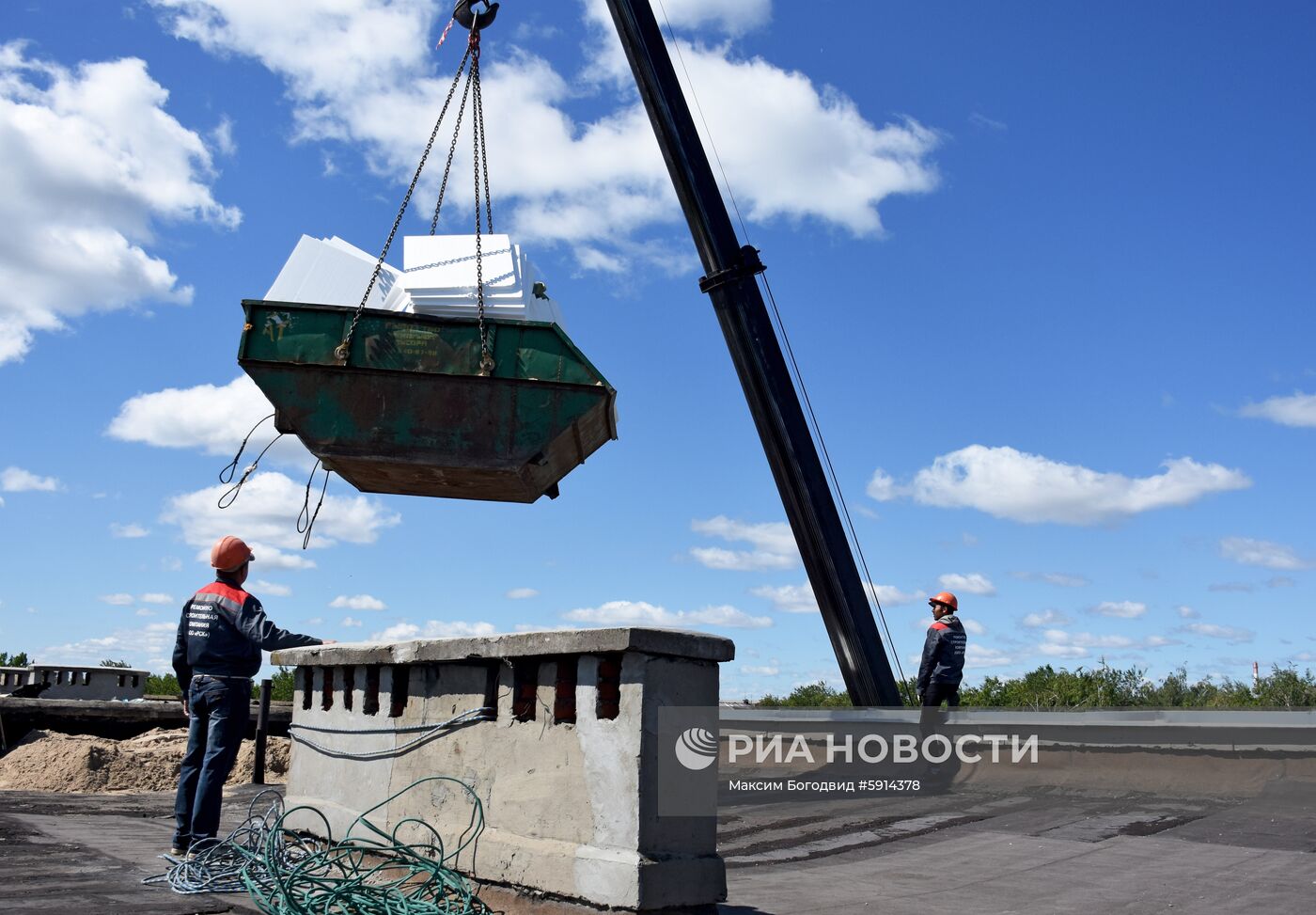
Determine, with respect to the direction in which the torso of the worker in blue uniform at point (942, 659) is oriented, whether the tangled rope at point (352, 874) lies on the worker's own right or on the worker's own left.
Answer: on the worker's own left

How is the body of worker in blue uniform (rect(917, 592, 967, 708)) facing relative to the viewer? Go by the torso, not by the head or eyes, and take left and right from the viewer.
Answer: facing away from the viewer and to the left of the viewer

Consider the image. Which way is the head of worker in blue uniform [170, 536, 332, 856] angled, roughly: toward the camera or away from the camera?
away from the camera

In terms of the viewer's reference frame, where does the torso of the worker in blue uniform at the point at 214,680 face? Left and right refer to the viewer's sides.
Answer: facing away from the viewer and to the right of the viewer

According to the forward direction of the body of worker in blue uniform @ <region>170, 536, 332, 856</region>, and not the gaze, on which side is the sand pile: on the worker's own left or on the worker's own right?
on the worker's own left

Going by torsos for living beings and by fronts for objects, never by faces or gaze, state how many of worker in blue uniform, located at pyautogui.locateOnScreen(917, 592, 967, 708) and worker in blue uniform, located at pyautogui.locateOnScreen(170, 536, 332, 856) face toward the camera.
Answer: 0

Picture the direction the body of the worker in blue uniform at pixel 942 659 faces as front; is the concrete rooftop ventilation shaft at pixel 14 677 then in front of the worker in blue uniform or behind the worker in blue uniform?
in front

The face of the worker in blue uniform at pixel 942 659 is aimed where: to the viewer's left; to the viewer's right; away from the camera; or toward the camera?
to the viewer's left

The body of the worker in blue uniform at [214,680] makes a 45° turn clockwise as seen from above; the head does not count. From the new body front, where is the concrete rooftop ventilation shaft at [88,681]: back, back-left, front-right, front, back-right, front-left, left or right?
left
